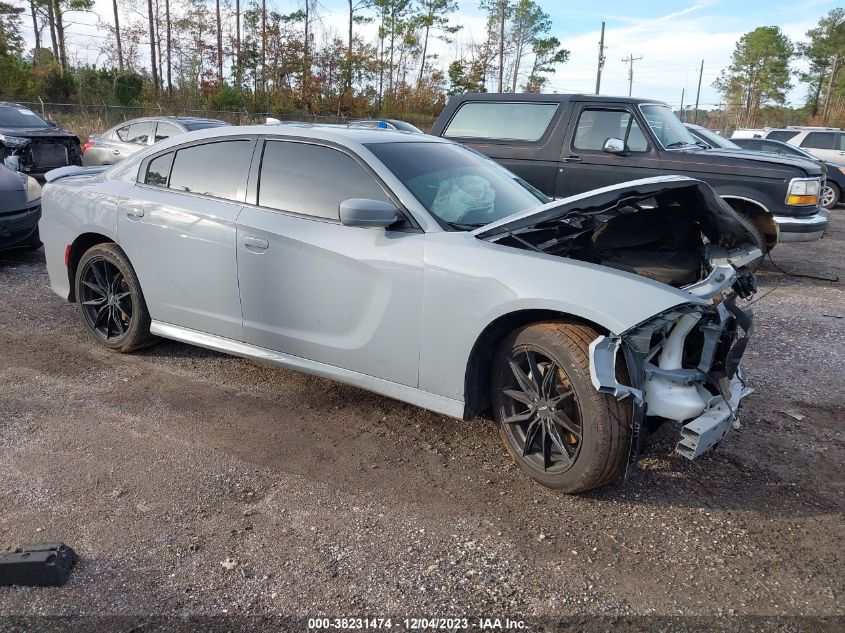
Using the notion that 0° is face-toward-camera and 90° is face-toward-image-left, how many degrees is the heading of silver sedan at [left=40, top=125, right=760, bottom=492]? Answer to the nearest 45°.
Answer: approximately 315°

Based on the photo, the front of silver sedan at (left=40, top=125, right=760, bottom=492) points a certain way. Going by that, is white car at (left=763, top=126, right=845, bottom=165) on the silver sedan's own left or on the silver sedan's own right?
on the silver sedan's own left

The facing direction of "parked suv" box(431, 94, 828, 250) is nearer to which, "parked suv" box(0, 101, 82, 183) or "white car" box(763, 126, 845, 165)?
the white car

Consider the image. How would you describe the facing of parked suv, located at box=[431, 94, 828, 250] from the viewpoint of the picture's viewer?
facing to the right of the viewer

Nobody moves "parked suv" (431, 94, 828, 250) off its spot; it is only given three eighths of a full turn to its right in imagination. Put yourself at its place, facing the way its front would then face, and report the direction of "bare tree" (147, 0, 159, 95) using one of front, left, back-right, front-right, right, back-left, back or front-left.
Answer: right

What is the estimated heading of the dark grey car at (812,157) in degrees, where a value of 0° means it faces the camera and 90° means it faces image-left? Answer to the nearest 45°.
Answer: approximately 270°

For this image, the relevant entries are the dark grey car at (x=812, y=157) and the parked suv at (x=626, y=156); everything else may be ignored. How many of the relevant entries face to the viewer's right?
2
